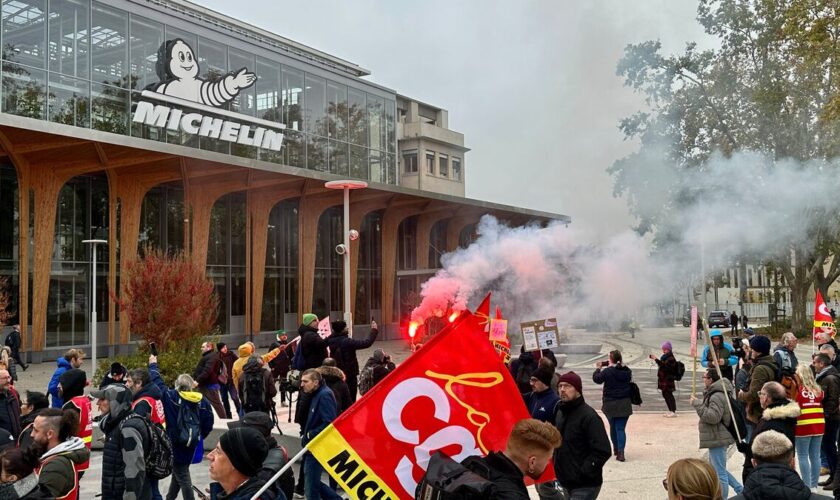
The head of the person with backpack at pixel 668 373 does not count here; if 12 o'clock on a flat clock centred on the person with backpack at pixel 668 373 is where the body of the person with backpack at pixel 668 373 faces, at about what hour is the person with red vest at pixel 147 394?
the person with red vest at pixel 147 394 is roughly at 10 o'clock from the person with backpack at pixel 668 373.

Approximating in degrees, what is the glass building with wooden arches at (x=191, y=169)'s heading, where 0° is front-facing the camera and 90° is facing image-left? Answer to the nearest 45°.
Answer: approximately 315°

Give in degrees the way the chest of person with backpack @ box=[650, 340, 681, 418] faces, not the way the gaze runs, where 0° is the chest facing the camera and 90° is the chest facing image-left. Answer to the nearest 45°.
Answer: approximately 90°

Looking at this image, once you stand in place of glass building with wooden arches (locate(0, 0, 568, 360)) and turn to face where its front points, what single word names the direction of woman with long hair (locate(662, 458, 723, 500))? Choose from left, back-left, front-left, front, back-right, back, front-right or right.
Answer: front-right

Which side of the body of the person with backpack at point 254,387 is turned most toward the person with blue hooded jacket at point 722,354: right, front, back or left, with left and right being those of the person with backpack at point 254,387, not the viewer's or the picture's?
right

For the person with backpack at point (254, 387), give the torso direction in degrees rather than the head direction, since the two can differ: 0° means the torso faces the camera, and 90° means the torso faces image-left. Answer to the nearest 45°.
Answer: approximately 180°

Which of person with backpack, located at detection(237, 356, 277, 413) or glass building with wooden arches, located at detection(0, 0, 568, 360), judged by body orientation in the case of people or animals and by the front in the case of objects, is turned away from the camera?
the person with backpack

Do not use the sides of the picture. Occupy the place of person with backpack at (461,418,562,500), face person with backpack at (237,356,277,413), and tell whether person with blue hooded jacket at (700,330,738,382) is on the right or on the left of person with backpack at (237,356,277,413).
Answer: right

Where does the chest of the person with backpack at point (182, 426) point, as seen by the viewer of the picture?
away from the camera

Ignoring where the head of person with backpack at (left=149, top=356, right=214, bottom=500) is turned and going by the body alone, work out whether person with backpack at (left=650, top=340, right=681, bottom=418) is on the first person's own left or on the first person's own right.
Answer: on the first person's own right
